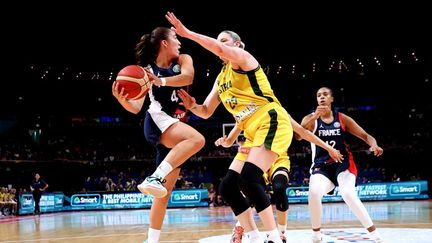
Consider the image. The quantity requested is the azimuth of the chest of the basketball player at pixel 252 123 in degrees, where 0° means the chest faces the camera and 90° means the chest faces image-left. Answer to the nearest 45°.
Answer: approximately 45°

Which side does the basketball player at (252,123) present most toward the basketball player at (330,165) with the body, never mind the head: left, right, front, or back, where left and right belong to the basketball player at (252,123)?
back

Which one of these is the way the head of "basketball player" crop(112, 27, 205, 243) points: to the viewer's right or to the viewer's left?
to the viewer's right

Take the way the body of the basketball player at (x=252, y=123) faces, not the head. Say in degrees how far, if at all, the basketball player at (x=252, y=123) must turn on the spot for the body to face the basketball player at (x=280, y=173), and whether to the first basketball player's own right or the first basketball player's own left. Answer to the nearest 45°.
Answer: approximately 135° to the first basketball player's own right

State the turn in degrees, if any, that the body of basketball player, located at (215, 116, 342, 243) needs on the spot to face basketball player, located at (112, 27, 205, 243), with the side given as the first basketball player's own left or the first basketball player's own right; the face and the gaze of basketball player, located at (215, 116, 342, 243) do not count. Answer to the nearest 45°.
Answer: approximately 45° to the first basketball player's own right

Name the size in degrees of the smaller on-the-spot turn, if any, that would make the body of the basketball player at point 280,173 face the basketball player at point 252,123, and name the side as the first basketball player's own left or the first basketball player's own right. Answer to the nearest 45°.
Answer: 0° — they already face them

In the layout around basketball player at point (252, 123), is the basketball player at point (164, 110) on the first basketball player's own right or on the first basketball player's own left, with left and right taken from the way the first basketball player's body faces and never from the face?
on the first basketball player's own right
